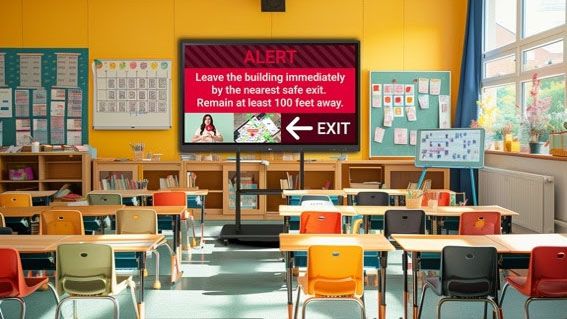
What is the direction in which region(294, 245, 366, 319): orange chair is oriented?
away from the camera

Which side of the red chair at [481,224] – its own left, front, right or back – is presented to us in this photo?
back

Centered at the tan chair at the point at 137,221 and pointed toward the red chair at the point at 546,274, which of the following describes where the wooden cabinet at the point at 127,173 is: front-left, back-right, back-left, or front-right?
back-left

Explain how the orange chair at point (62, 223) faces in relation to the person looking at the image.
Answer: facing away from the viewer

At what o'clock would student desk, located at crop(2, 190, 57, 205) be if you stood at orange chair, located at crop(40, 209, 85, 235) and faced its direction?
The student desk is roughly at 12 o'clock from the orange chair.

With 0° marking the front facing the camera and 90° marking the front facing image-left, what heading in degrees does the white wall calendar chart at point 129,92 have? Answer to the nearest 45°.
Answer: approximately 0°

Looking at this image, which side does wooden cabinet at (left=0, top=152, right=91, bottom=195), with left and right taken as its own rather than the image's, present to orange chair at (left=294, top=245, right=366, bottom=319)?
front

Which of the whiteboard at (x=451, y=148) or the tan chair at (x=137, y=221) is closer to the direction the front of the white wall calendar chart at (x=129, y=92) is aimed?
the tan chair

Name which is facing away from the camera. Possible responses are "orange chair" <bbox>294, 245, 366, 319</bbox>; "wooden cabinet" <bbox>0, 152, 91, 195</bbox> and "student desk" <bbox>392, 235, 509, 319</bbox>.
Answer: the orange chair

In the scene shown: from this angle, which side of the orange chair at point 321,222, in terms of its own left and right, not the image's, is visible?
back

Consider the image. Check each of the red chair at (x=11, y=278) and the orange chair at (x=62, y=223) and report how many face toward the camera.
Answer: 0

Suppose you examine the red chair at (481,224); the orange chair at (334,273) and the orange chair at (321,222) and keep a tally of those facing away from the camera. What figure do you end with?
3

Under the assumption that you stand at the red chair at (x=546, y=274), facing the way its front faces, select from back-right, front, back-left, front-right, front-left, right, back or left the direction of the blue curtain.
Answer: front-right
